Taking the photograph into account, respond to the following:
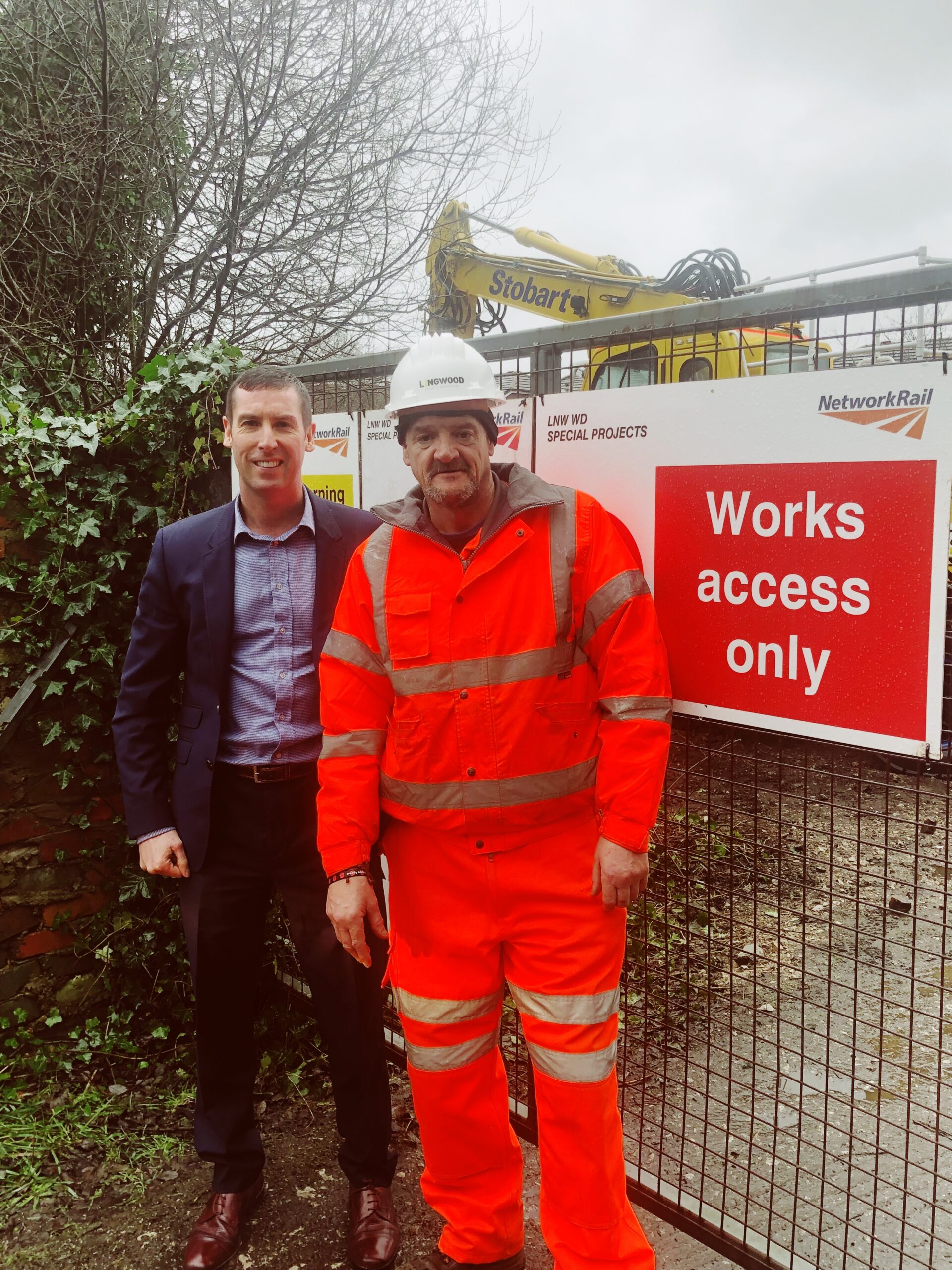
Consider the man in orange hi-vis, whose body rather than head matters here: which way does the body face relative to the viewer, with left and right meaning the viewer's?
facing the viewer

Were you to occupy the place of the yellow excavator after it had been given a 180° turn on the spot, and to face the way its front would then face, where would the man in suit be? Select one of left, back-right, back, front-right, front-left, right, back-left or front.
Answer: right

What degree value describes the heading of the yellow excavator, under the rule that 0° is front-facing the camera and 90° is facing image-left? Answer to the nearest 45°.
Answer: approximately 90°

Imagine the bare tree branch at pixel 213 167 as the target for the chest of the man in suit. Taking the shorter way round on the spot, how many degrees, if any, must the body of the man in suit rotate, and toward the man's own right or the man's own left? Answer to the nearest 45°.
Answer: approximately 180°

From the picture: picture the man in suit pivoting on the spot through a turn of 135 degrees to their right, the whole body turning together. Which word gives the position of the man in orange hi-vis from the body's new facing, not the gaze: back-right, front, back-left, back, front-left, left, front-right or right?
back

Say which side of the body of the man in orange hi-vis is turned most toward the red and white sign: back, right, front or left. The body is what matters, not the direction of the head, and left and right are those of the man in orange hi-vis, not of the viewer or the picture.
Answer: left

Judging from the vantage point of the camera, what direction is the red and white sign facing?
facing the viewer and to the left of the viewer

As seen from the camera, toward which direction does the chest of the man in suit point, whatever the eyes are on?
toward the camera
